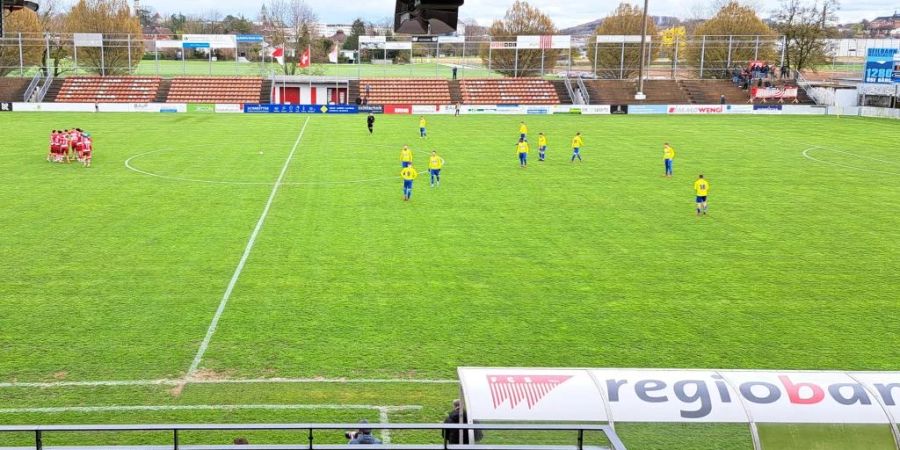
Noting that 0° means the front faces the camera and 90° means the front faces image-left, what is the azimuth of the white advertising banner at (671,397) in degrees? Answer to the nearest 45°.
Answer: approximately 0°

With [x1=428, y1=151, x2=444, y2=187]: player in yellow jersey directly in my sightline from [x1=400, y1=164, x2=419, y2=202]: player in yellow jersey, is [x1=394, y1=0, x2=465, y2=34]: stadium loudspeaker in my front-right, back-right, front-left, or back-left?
back-right

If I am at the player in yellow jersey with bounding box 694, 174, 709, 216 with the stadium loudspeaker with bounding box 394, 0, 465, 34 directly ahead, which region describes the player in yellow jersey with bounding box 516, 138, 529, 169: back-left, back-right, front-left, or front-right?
back-right

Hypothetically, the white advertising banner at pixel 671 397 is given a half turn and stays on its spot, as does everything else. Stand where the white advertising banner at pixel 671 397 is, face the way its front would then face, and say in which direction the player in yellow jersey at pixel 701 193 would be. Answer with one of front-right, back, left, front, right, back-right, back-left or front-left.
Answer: front

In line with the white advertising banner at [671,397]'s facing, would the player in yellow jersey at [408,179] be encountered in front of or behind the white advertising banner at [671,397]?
behind

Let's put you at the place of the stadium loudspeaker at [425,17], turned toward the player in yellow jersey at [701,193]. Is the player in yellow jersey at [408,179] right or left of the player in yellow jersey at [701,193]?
left

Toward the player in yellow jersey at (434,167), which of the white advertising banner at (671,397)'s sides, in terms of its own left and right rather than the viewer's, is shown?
back

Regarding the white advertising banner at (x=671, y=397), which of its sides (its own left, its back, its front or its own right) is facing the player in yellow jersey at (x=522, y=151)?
back
